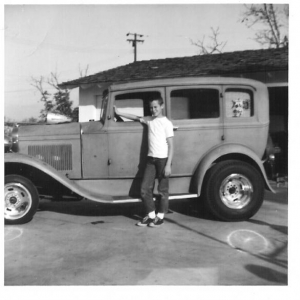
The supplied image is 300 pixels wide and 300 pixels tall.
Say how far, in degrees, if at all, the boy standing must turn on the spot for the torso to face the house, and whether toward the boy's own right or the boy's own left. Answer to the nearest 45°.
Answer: approximately 135° to the boy's own right

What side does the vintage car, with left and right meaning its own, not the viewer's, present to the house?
right

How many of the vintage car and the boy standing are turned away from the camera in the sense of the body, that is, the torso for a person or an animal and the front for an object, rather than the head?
0

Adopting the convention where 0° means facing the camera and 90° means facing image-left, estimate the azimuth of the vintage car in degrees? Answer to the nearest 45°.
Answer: approximately 90°

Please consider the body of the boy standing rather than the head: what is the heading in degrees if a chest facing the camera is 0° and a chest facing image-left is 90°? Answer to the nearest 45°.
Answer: approximately 45°
